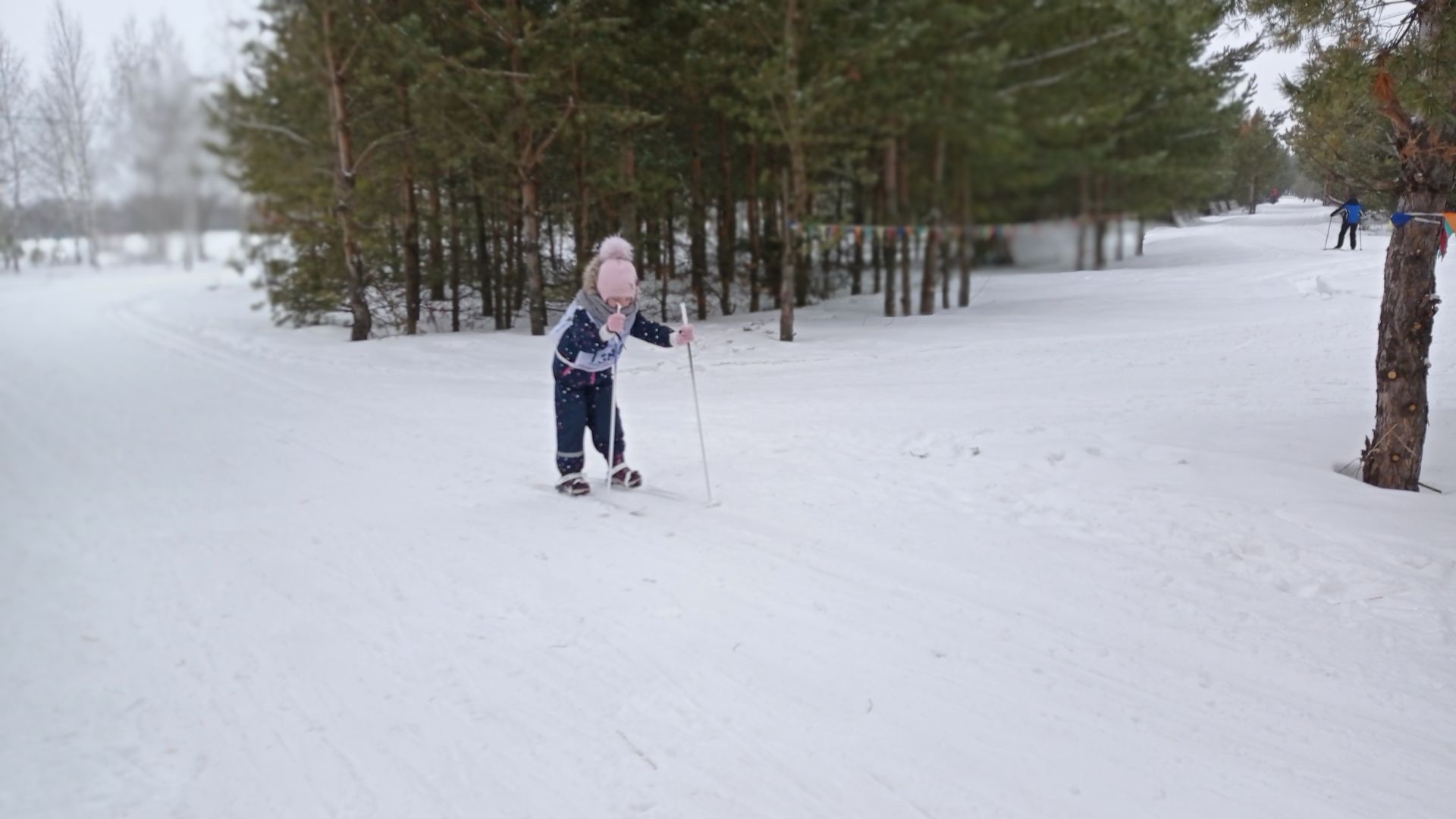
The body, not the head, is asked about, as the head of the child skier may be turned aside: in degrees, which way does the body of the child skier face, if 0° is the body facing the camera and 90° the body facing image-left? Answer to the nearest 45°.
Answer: approximately 315°
